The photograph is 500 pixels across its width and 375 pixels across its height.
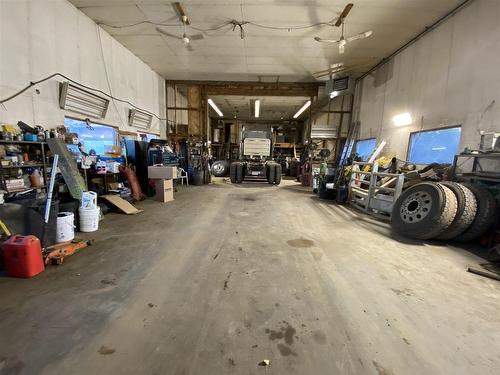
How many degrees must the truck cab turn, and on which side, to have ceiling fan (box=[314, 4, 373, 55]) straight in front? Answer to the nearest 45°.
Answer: approximately 180°

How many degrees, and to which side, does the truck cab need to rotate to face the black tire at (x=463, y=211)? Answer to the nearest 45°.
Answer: approximately 180°

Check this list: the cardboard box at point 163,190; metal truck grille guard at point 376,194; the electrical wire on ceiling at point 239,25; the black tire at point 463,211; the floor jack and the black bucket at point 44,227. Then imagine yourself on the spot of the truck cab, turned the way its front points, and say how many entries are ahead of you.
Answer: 0

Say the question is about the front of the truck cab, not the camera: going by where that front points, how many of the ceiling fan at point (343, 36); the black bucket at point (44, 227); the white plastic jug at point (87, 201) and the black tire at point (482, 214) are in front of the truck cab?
0

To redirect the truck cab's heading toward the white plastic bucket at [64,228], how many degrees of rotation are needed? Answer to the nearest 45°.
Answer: approximately 180°

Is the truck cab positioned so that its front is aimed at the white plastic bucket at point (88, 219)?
no

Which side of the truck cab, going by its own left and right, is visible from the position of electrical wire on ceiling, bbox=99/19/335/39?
back

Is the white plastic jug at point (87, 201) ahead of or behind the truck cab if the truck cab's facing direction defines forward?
behind

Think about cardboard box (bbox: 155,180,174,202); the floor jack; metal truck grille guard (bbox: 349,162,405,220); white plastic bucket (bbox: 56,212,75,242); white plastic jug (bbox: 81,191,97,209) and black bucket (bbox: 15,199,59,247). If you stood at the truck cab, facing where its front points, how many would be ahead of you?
0

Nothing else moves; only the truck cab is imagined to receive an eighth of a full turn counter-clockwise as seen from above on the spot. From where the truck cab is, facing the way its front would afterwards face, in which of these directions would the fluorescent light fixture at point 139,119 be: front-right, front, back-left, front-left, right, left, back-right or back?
left

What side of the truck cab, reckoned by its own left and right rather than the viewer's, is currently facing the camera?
back

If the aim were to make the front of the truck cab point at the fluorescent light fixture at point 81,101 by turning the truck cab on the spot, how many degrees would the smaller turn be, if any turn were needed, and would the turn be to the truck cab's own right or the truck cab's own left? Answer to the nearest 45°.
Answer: approximately 135° to the truck cab's own left

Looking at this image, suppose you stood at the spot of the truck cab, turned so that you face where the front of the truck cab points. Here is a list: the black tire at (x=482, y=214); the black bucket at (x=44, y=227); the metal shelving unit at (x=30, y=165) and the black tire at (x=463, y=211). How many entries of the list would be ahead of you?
0

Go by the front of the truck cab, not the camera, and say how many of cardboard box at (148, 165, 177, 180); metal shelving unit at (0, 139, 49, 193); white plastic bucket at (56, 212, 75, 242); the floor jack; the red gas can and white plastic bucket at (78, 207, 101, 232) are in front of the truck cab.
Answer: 0

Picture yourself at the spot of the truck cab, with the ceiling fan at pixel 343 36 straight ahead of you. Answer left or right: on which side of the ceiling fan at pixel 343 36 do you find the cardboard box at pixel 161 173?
right

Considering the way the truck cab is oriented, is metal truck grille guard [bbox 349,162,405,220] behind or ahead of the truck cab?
behind

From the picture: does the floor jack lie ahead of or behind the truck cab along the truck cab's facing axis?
behind

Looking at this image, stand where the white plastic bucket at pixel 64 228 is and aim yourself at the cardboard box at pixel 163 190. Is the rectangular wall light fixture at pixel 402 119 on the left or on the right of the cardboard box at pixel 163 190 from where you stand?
right

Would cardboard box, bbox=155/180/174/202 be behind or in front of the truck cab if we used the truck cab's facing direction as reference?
behind

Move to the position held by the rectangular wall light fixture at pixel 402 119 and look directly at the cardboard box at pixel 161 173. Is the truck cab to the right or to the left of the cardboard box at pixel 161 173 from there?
right
